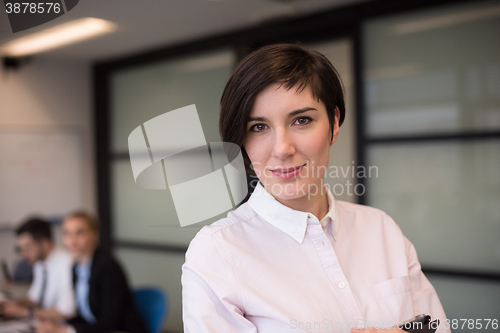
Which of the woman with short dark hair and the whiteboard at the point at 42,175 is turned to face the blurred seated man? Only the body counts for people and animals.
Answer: the whiteboard

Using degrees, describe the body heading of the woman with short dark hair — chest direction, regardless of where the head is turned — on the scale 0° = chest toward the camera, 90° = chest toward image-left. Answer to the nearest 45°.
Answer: approximately 0°

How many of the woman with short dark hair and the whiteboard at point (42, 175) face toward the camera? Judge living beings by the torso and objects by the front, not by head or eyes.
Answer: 2

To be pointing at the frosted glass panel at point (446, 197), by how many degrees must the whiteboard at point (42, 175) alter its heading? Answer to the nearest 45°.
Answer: approximately 45° to its left
